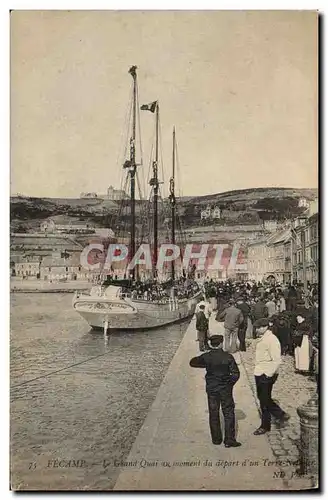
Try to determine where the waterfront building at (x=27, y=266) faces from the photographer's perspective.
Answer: facing the viewer

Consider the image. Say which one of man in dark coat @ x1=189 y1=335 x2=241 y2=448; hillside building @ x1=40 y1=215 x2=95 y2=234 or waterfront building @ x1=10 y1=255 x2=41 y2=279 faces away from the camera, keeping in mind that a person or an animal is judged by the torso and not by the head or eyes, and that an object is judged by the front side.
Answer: the man in dark coat

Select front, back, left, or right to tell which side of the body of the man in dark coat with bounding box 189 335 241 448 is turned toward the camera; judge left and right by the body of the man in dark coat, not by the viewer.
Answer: back

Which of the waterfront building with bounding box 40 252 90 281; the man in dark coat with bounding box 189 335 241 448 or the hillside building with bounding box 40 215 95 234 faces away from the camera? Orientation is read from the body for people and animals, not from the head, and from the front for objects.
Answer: the man in dark coat

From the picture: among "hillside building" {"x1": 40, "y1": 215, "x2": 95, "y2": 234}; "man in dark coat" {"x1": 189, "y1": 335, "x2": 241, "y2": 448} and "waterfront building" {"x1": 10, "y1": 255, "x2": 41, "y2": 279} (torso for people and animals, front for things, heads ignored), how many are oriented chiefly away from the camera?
1

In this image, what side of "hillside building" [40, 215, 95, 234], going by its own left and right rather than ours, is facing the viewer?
front

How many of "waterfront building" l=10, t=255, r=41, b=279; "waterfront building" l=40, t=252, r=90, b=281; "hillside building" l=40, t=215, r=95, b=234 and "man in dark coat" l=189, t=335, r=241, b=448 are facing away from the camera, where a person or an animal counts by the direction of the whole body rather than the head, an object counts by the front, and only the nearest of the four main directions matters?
1

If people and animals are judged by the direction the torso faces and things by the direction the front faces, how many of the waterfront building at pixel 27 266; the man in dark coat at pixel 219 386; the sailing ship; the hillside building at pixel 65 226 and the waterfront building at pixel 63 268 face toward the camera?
3
